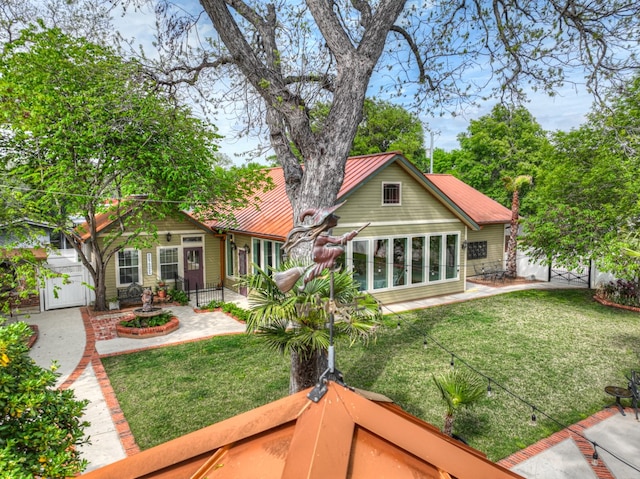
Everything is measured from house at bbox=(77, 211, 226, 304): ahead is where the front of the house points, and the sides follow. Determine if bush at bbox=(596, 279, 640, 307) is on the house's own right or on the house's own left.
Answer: on the house's own left

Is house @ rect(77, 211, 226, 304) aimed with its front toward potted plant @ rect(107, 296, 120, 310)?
no

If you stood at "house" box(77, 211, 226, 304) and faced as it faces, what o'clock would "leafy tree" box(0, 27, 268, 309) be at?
The leafy tree is roughly at 1 o'clock from the house.

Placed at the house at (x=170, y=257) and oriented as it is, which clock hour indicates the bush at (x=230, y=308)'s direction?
The bush is roughly at 11 o'clock from the house.

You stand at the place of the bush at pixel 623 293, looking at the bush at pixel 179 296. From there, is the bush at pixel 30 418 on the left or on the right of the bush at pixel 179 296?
left

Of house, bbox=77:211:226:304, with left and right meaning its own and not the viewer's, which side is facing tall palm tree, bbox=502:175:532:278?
left

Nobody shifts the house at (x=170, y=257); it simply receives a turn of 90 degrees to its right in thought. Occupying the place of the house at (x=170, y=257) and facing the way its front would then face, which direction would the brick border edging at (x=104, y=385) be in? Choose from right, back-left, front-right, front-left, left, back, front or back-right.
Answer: left

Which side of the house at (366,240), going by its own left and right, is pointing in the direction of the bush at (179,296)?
right

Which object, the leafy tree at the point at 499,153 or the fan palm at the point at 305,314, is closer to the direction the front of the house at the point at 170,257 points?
the fan palm

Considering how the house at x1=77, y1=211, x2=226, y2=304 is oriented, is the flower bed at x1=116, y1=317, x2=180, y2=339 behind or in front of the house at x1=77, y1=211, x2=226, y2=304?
in front

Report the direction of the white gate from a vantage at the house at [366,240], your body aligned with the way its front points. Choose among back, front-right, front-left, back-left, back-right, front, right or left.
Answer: right

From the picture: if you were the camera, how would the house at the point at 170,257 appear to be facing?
facing the viewer
